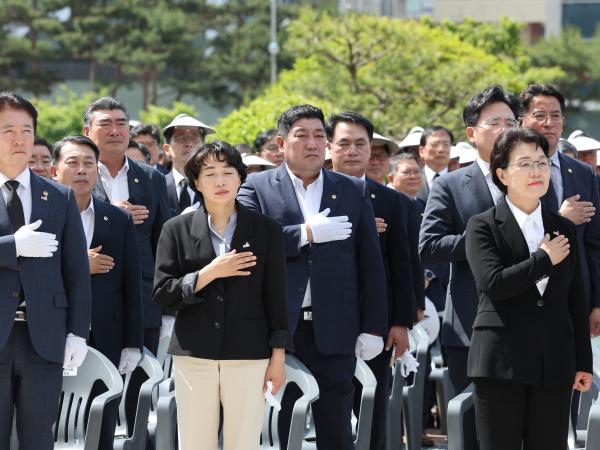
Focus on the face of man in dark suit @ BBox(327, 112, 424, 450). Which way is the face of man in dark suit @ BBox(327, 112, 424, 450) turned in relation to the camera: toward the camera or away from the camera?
toward the camera

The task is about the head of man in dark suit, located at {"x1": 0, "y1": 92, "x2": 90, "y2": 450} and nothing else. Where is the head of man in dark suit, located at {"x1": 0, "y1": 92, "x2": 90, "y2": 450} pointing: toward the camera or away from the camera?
toward the camera

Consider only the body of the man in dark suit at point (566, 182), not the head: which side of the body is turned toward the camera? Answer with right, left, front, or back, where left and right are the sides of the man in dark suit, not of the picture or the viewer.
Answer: front

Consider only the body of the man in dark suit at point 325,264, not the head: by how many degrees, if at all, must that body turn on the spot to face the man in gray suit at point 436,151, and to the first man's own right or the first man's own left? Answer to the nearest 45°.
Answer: approximately 180°

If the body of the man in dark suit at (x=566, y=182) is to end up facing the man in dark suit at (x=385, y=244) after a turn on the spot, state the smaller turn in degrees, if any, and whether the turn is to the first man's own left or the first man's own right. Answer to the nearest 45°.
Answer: approximately 90° to the first man's own right

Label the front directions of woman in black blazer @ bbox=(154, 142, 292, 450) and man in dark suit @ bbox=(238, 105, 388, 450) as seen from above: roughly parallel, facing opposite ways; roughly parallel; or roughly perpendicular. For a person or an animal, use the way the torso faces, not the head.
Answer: roughly parallel

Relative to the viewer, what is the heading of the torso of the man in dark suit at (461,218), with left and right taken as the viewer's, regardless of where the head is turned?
facing the viewer and to the right of the viewer

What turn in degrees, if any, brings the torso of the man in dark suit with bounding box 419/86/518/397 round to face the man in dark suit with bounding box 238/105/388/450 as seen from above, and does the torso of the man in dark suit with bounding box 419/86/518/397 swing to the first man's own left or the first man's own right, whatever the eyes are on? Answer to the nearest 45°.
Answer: approximately 135° to the first man's own right

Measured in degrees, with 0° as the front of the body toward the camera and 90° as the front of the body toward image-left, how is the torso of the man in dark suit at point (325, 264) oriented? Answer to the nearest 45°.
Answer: approximately 0°

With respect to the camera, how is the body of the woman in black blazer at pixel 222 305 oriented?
toward the camera

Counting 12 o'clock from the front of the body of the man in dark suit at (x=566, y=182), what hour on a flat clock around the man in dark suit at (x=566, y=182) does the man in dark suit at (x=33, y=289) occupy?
the man in dark suit at (x=33, y=289) is roughly at 2 o'clock from the man in dark suit at (x=566, y=182).

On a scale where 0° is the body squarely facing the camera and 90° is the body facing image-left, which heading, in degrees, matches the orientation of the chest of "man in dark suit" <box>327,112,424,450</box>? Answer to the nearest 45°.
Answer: approximately 45°

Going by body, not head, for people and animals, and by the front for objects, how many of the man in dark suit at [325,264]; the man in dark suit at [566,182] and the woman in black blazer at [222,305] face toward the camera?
3

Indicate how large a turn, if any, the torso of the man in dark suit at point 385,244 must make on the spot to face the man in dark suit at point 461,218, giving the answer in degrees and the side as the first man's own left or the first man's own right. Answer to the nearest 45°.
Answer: approximately 90° to the first man's own left

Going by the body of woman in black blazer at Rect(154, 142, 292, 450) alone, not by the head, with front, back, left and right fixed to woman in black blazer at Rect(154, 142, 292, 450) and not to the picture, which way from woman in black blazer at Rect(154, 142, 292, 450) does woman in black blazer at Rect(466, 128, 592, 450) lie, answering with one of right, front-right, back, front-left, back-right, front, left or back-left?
left

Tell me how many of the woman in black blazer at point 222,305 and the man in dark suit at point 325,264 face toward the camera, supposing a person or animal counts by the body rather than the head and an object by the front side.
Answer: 2
